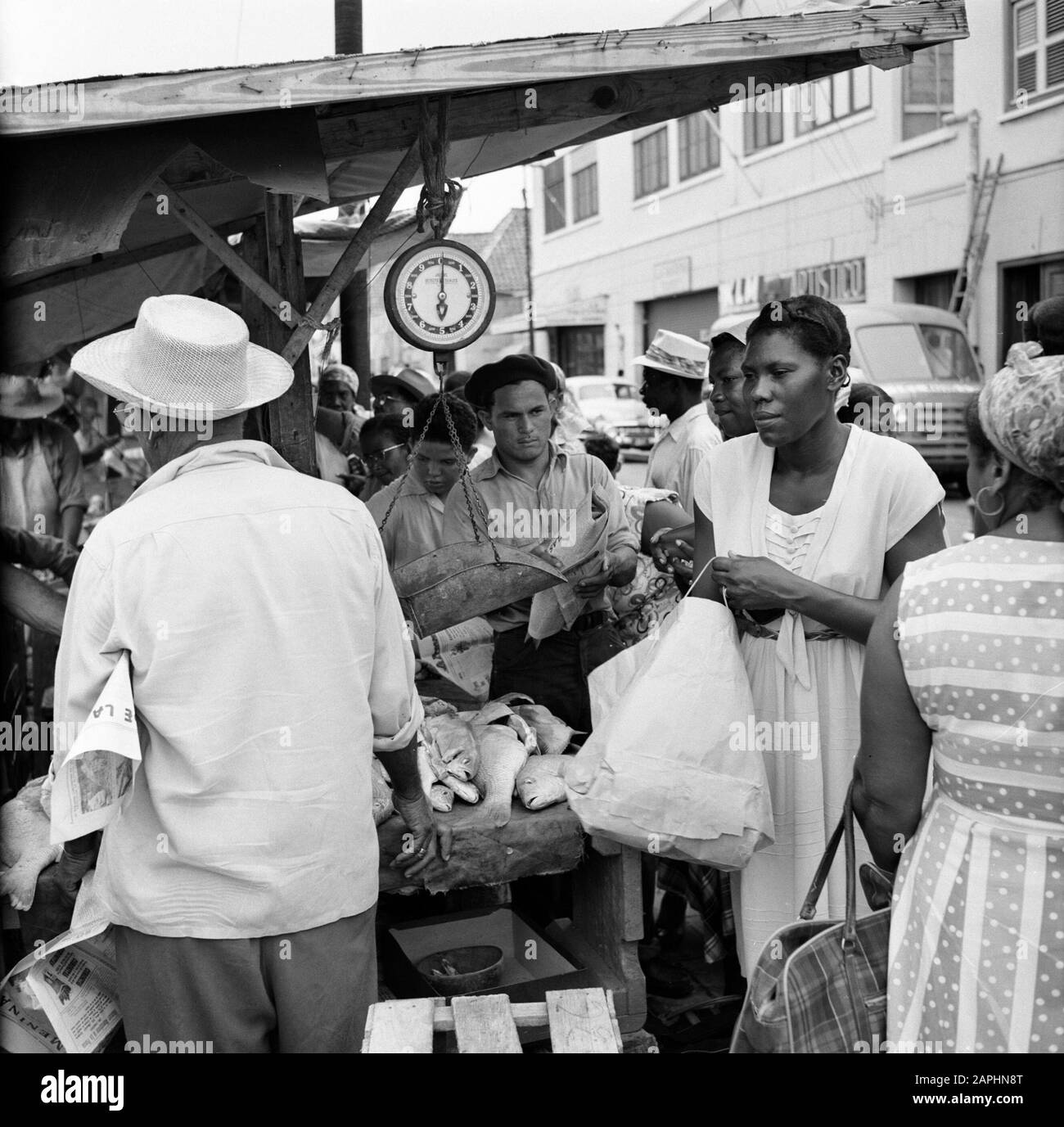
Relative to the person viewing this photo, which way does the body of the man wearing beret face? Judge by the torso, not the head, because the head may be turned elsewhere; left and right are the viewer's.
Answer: facing the viewer

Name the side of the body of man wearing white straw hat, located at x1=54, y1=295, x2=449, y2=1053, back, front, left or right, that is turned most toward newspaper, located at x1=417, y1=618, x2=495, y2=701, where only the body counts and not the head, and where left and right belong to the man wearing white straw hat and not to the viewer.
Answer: front

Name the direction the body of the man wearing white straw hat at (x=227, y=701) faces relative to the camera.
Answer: away from the camera

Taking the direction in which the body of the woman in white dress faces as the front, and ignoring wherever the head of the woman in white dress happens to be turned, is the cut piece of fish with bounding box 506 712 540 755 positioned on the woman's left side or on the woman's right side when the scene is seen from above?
on the woman's right side

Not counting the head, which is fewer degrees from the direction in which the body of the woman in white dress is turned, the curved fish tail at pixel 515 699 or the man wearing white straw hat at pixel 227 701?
the man wearing white straw hat

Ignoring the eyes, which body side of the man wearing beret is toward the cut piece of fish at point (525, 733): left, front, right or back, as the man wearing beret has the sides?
front

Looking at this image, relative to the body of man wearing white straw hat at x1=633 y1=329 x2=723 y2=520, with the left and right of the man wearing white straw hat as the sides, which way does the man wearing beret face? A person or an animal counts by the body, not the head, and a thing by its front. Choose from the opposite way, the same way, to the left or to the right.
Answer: to the left

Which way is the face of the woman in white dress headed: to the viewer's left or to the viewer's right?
to the viewer's left

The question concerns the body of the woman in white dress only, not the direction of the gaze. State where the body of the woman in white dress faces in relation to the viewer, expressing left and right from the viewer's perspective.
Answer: facing the viewer and to the left of the viewer

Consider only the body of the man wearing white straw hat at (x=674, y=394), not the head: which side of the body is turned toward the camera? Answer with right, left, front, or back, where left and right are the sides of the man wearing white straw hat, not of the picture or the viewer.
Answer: left

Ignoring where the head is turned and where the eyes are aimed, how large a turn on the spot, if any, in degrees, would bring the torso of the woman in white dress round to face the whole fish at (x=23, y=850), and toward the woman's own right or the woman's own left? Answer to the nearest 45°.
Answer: approximately 45° to the woman's own right

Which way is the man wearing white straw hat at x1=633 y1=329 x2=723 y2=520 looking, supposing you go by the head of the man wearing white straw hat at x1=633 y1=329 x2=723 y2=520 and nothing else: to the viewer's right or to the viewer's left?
to the viewer's left
